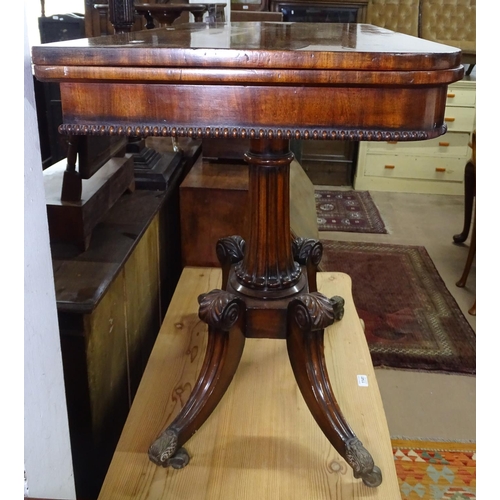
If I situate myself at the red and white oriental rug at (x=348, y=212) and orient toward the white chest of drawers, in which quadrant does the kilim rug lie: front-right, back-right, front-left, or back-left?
back-right

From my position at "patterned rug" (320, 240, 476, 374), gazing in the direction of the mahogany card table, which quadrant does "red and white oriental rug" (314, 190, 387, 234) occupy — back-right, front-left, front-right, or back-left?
back-right

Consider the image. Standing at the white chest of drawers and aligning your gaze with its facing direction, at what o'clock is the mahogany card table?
The mahogany card table is roughly at 12 o'clock from the white chest of drawers.

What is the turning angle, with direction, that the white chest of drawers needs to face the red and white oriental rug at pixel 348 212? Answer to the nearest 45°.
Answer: approximately 45° to its right

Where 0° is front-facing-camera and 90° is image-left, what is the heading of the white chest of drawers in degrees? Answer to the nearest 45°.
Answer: approximately 0°

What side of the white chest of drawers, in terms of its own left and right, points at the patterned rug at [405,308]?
front

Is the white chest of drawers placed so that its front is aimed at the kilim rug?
yes

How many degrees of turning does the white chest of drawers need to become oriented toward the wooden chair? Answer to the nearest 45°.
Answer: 0° — it already faces it

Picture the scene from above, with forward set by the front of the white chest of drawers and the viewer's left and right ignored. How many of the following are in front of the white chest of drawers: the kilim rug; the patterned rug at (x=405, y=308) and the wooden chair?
3

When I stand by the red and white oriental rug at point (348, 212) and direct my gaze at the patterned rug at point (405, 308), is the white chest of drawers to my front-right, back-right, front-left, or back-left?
back-left
